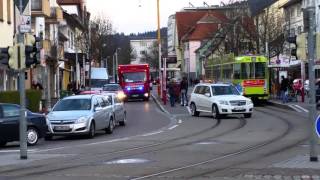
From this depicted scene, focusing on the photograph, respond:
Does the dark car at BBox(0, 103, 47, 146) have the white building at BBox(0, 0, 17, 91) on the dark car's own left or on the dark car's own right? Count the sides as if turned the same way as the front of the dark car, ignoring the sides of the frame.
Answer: on the dark car's own right

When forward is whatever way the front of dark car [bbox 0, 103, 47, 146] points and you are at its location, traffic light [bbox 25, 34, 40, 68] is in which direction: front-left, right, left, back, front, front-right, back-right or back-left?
left

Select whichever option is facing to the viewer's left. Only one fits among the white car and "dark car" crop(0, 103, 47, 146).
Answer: the dark car

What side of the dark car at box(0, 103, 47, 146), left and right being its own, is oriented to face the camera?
left

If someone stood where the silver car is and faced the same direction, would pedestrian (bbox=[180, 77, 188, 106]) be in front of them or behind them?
behind

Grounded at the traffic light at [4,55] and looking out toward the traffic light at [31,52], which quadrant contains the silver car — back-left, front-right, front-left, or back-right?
front-left

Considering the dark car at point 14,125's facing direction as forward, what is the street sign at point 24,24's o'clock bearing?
The street sign is roughly at 9 o'clock from the dark car.

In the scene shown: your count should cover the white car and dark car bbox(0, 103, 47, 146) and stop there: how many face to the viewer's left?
1
